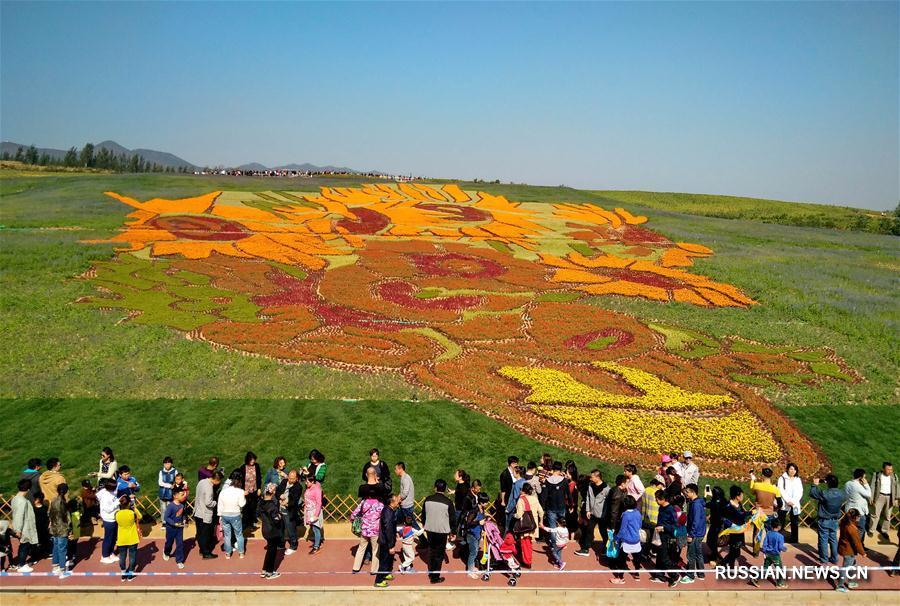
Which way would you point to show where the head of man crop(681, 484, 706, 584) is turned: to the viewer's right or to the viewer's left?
to the viewer's left

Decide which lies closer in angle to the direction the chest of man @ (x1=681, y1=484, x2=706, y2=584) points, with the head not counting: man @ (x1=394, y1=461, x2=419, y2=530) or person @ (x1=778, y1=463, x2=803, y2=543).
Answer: the man
